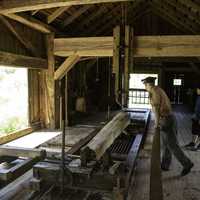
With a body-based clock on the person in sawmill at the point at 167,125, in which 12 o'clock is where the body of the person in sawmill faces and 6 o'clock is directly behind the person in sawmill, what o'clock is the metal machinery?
The metal machinery is roughly at 10 o'clock from the person in sawmill.

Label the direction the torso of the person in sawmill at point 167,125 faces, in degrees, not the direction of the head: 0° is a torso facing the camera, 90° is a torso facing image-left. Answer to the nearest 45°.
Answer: approximately 90°

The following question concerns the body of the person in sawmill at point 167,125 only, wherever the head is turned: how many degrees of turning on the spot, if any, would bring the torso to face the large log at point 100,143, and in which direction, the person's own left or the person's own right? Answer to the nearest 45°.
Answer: approximately 45° to the person's own left
